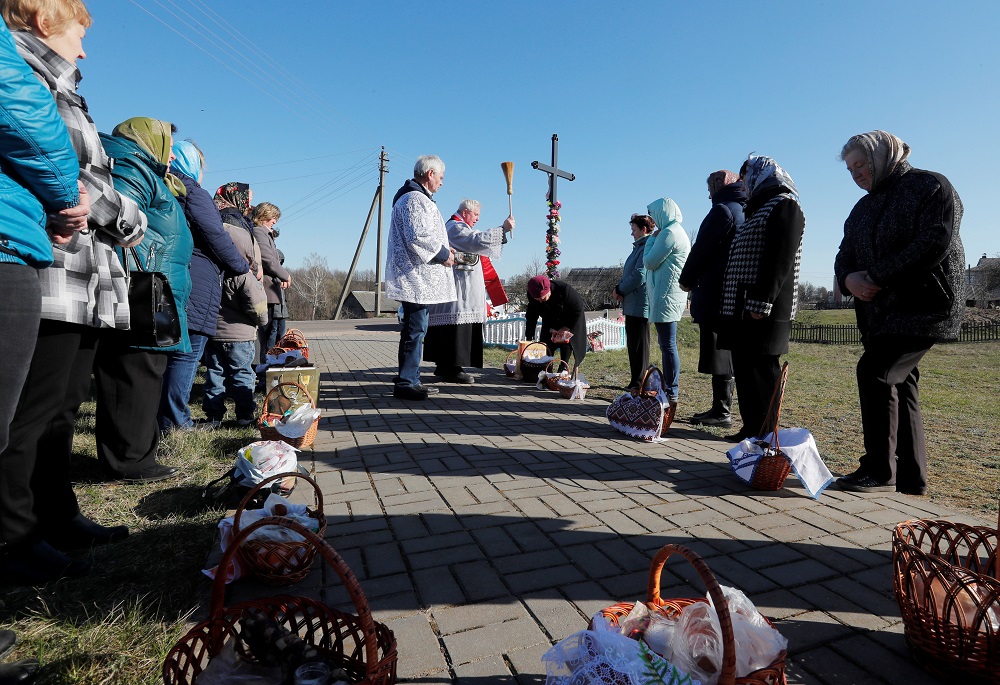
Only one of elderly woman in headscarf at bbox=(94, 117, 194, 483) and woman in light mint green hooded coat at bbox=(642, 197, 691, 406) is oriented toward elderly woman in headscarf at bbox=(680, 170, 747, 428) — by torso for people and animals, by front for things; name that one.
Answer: elderly woman in headscarf at bbox=(94, 117, 194, 483)

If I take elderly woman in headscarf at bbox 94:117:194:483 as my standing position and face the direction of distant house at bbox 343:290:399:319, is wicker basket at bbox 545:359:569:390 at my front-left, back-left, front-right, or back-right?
front-right

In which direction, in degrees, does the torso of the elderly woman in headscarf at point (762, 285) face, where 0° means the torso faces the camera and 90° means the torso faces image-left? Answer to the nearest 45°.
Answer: approximately 90°

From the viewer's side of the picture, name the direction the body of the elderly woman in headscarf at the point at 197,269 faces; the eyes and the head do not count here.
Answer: to the viewer's right

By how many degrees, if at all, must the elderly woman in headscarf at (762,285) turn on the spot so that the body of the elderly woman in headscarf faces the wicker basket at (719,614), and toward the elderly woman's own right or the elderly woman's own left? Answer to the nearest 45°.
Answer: approximately 90° to the elderly woman's own left

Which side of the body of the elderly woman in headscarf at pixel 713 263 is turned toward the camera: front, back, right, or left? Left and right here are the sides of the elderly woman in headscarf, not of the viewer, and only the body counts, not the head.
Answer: left

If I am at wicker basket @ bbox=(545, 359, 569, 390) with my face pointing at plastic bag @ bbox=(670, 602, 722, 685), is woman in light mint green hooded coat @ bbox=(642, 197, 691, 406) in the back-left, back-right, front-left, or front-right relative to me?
front-left

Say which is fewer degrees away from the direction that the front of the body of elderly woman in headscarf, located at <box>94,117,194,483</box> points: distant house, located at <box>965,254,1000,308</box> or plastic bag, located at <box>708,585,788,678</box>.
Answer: the distant house

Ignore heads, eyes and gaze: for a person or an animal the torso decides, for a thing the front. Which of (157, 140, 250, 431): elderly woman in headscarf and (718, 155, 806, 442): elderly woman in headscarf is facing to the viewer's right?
(157, 140, 250, 431): elderly woman in headscarf

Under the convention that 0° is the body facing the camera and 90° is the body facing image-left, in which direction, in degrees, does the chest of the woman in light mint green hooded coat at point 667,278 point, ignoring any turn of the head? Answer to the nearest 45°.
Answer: approximately 90°

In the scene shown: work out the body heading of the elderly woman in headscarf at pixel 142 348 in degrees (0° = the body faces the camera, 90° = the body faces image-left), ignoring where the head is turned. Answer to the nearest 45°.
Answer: approximately 270°

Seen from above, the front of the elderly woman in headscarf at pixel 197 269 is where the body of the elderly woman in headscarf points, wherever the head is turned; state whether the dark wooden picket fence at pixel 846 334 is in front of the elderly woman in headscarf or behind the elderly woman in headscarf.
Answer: in front

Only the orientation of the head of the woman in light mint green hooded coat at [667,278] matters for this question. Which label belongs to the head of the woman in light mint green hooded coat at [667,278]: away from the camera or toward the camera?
away from the camera

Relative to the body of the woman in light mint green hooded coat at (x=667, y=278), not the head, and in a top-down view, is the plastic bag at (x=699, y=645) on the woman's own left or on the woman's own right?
on the woman's own left

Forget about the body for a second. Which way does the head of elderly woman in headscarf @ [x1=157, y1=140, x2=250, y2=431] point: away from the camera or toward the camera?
away from the camera
